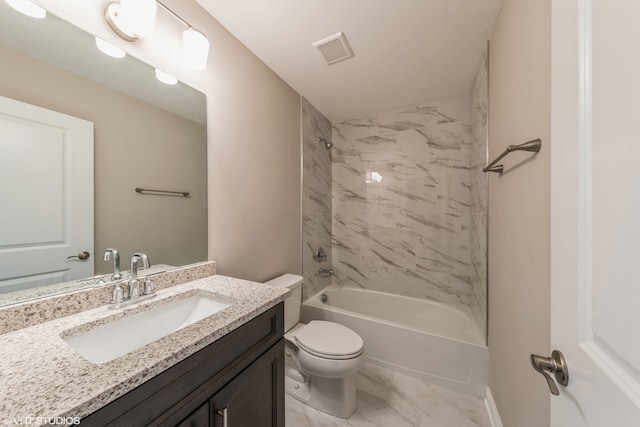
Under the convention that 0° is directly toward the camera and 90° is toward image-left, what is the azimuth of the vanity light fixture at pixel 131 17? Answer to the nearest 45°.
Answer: approximately 315°

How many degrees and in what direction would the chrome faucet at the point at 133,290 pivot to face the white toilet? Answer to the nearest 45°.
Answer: approximately 45° to its left

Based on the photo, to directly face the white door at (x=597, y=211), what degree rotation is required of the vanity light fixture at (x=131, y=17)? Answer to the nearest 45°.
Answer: approximately 45° to its right

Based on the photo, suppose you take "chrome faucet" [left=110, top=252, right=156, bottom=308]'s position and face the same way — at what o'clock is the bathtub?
The bathtub is roughly at 11 o'clock from the chrome faucet.
